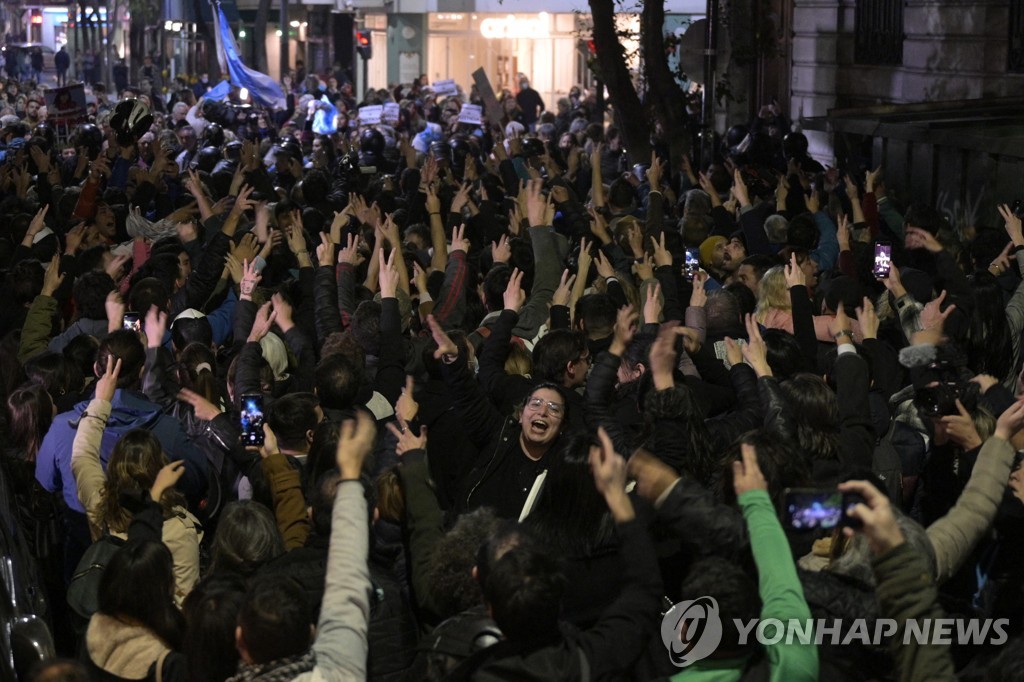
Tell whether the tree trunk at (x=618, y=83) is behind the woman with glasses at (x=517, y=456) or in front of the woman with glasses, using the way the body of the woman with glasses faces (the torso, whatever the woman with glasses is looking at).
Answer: behind

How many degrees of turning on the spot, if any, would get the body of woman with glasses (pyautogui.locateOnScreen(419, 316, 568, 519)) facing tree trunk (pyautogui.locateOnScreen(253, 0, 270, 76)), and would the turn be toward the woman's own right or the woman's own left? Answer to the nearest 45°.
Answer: approximately 180°

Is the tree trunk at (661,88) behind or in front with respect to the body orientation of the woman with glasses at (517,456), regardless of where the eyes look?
behind

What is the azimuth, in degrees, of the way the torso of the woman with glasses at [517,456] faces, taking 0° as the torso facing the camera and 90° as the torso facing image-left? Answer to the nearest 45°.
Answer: approximately 0°

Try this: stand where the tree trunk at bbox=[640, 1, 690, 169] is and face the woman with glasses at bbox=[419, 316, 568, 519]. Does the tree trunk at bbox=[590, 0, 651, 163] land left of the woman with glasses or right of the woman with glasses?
right

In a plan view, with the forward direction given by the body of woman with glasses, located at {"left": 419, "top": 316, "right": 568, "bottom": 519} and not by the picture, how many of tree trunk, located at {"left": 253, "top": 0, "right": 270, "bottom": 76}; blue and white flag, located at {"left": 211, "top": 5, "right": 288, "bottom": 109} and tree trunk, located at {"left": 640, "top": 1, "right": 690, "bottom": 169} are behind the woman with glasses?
3

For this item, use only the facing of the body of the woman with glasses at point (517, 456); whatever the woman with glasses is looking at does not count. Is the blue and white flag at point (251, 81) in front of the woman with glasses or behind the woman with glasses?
behind
